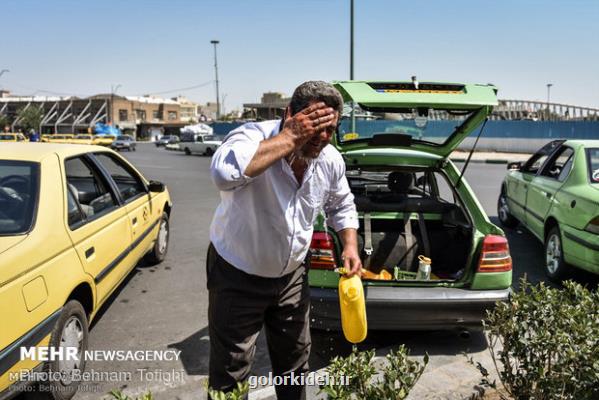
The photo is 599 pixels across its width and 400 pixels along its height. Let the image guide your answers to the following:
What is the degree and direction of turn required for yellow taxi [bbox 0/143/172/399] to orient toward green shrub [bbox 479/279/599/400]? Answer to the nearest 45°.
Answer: approximately 90° to its right

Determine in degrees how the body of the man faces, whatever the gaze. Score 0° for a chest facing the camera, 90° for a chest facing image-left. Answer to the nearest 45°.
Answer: approximately 315°

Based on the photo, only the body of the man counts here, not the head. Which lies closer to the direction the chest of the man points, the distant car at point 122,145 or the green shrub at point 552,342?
the green shrub

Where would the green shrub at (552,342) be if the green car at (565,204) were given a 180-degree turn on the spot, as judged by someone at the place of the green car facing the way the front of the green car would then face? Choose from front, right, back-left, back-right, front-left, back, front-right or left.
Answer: front-right

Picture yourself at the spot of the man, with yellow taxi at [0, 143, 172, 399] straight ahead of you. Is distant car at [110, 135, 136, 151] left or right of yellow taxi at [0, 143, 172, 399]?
right

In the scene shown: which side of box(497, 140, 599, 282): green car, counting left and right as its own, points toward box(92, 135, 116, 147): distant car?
front

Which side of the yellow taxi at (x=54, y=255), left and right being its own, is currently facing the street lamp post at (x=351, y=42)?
front

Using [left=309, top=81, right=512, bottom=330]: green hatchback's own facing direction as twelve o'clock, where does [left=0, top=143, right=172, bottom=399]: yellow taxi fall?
The yellow taxi is roughly at 8 o'clock from the green hatchback.

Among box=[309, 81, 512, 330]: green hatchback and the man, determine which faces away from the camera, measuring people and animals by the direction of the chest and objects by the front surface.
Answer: the green hatchback

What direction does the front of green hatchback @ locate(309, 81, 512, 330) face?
away from the camera

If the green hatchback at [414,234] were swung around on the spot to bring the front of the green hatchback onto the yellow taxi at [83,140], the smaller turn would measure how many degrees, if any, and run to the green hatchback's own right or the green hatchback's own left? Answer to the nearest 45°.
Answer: approximately 45° to the green hatchback's own left
